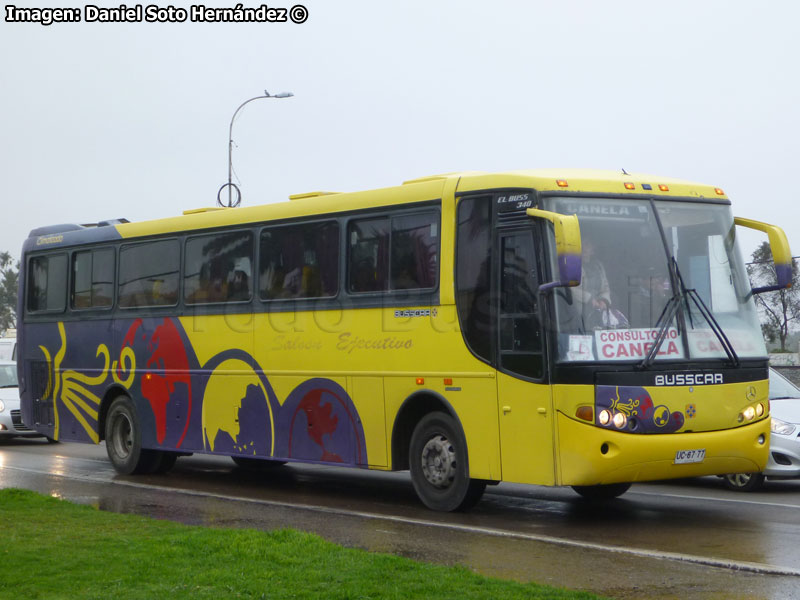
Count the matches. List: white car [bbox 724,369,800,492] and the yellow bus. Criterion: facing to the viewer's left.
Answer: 0

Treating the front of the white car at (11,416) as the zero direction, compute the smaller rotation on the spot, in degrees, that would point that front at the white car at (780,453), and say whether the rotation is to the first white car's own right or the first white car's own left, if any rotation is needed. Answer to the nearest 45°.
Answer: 0° — it already faces it

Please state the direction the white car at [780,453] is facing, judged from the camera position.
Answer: facing the viewer and to the right of the viewer

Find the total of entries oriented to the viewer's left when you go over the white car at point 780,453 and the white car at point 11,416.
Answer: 0

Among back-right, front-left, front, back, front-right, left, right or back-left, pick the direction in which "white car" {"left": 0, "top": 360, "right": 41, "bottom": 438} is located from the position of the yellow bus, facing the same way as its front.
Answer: back

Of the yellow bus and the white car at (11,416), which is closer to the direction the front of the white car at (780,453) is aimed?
the yellow bus

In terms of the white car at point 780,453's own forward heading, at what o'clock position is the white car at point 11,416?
the white car at point 11,416 is roughly at 5 o'clock from the white car at point 780,453.

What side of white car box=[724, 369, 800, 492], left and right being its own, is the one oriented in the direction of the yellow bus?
right

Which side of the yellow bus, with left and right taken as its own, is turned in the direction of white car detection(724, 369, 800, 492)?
left
